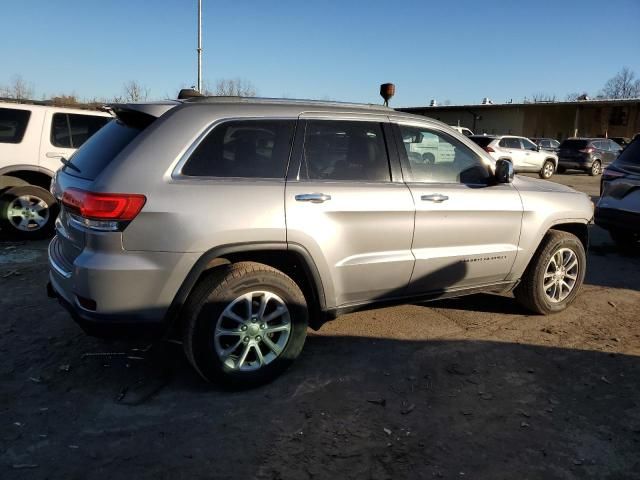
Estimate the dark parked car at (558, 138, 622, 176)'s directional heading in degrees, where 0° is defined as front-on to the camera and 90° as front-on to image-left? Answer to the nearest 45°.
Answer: approximately 225°

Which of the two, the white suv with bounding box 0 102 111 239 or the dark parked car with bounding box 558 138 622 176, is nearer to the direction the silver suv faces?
the dark parked car

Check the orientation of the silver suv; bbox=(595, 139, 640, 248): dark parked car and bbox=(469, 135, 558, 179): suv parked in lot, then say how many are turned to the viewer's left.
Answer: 0

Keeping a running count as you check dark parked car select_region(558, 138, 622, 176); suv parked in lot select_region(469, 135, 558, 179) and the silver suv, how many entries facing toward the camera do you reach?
0

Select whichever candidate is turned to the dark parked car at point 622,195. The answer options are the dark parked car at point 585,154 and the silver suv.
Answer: the silver suv

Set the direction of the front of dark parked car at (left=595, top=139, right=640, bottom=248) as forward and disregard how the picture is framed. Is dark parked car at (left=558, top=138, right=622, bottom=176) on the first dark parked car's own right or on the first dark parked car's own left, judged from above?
on the first dark parked car's own left

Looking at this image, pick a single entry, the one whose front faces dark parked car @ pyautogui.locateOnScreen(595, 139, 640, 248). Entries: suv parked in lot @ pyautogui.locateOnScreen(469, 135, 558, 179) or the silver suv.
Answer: the silver suv

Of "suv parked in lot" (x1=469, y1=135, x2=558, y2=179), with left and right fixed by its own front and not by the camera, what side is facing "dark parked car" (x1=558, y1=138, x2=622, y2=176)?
front

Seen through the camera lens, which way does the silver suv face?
facing away from the viewer and to the right of the viewer

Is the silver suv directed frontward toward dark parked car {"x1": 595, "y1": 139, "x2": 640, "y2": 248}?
yes

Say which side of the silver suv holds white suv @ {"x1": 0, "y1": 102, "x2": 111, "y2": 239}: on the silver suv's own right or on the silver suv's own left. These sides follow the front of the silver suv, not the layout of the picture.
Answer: on the silver suv's own left

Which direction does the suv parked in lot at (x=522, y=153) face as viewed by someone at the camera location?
facing away from the viewer and to the right of the viewer

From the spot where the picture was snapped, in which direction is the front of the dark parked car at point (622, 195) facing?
facing away from the viewer and to the right of the viewer

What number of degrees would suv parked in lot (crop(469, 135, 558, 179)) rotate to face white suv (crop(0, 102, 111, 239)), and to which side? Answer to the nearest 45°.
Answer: approximately 135° to its right
